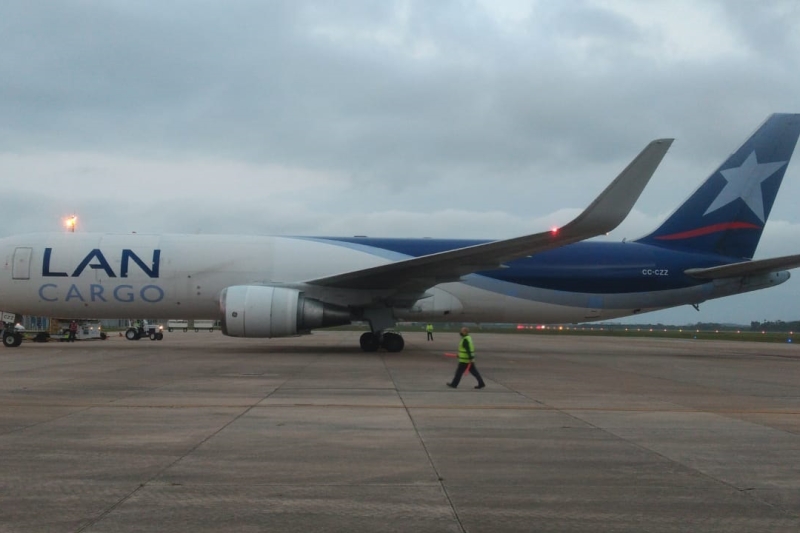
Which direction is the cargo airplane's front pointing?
to the viewer's left

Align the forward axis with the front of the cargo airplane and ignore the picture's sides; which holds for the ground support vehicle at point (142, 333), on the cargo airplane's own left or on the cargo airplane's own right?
on the cargo airplane's own right
